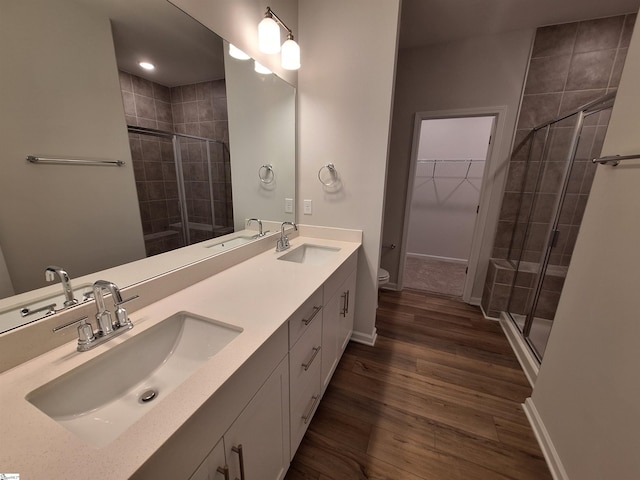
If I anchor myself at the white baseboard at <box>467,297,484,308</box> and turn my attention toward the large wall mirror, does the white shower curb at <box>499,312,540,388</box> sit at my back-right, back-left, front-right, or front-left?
front-left

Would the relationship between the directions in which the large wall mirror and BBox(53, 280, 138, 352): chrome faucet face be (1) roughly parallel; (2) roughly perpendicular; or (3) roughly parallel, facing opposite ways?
roughly parallel

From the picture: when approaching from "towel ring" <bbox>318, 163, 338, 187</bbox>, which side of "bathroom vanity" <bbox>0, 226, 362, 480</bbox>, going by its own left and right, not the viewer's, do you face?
left

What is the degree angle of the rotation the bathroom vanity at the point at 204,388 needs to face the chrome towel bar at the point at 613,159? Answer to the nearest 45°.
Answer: approximately 45° to its left

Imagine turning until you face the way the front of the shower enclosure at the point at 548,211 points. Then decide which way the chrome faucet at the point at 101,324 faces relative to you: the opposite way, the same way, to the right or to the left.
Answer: the opposite way

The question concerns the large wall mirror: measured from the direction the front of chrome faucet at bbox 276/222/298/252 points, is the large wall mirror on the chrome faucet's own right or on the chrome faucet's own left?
on the chrome faucet's own right

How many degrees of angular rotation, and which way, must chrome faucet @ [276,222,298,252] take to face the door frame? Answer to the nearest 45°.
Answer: approximately 45° to its left

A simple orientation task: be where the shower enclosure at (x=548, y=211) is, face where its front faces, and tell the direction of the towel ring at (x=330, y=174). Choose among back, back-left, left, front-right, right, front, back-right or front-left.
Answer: front

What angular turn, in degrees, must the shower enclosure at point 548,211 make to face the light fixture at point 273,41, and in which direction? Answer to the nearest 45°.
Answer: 0° — it already faces it

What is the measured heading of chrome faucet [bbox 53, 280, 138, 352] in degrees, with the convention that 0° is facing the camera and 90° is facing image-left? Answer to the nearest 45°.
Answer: approximately 315°

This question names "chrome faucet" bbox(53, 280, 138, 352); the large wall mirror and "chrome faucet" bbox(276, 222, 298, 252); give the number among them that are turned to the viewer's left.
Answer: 0

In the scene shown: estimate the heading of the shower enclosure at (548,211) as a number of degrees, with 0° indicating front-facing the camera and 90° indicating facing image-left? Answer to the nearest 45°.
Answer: approximately 45°

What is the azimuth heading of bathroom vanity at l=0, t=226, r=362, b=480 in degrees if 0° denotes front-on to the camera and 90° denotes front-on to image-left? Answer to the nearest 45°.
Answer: approximately 315°

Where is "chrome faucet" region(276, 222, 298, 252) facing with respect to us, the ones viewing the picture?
facing the viewer and to the right of the viewer

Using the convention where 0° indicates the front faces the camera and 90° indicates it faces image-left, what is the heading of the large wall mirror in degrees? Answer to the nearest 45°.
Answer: approximately 315°
